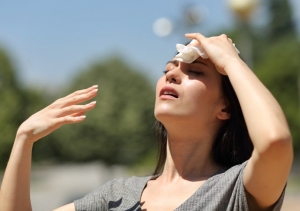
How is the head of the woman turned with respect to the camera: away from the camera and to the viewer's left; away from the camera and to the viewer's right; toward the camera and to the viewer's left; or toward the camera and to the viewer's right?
toward the camera and to the viewer's left

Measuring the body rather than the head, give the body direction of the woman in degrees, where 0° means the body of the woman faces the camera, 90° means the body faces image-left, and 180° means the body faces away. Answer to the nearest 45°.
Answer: approximately 45°
